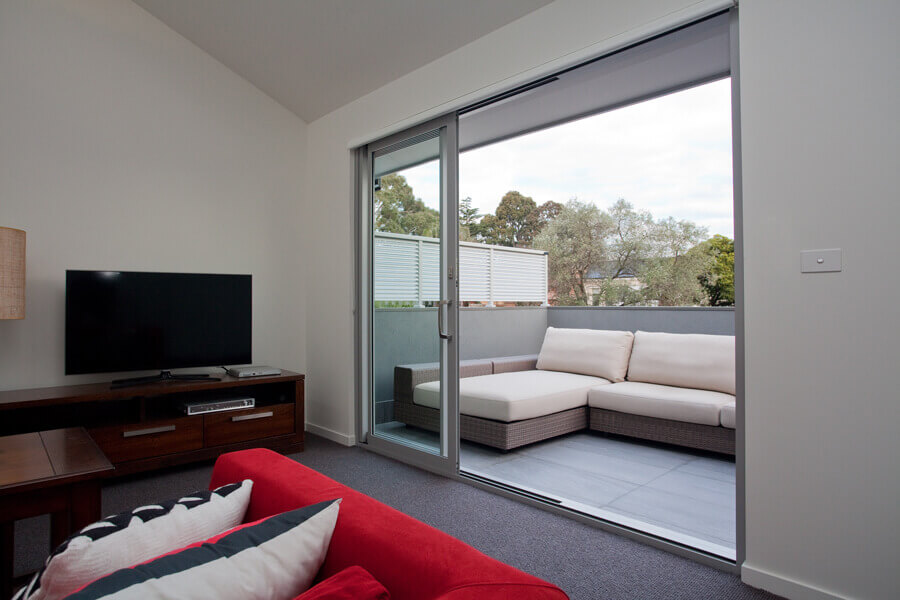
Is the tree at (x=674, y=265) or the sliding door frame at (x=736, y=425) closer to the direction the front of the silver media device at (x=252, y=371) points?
the sliding door frame

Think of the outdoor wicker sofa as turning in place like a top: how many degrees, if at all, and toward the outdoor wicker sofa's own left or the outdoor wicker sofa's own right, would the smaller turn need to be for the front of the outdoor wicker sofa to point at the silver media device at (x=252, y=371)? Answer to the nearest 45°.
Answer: approximately 45° to the outdoor wicker sofa's own right

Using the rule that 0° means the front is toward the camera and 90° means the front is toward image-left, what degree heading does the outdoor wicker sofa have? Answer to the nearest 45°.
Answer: approximately 45°

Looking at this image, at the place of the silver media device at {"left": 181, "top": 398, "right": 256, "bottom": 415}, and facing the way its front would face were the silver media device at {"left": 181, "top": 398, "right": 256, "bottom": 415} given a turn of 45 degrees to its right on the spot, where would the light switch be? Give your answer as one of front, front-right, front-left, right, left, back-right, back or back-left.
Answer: left

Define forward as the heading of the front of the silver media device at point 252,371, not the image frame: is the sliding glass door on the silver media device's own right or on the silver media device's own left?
on the silver media device's own left

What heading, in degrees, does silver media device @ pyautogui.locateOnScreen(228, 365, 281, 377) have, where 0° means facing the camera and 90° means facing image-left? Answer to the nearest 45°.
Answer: approximately 0°

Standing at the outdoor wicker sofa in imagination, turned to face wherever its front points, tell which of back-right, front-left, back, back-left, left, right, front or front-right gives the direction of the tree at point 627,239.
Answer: back-right

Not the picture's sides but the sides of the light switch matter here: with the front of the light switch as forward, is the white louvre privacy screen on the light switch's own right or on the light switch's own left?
on the light switch's own right

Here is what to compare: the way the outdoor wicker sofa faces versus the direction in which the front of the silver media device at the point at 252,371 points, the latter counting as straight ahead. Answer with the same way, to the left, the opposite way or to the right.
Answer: to the right

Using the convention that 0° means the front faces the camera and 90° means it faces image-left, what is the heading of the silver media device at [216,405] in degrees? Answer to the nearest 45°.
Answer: approximately 0°
